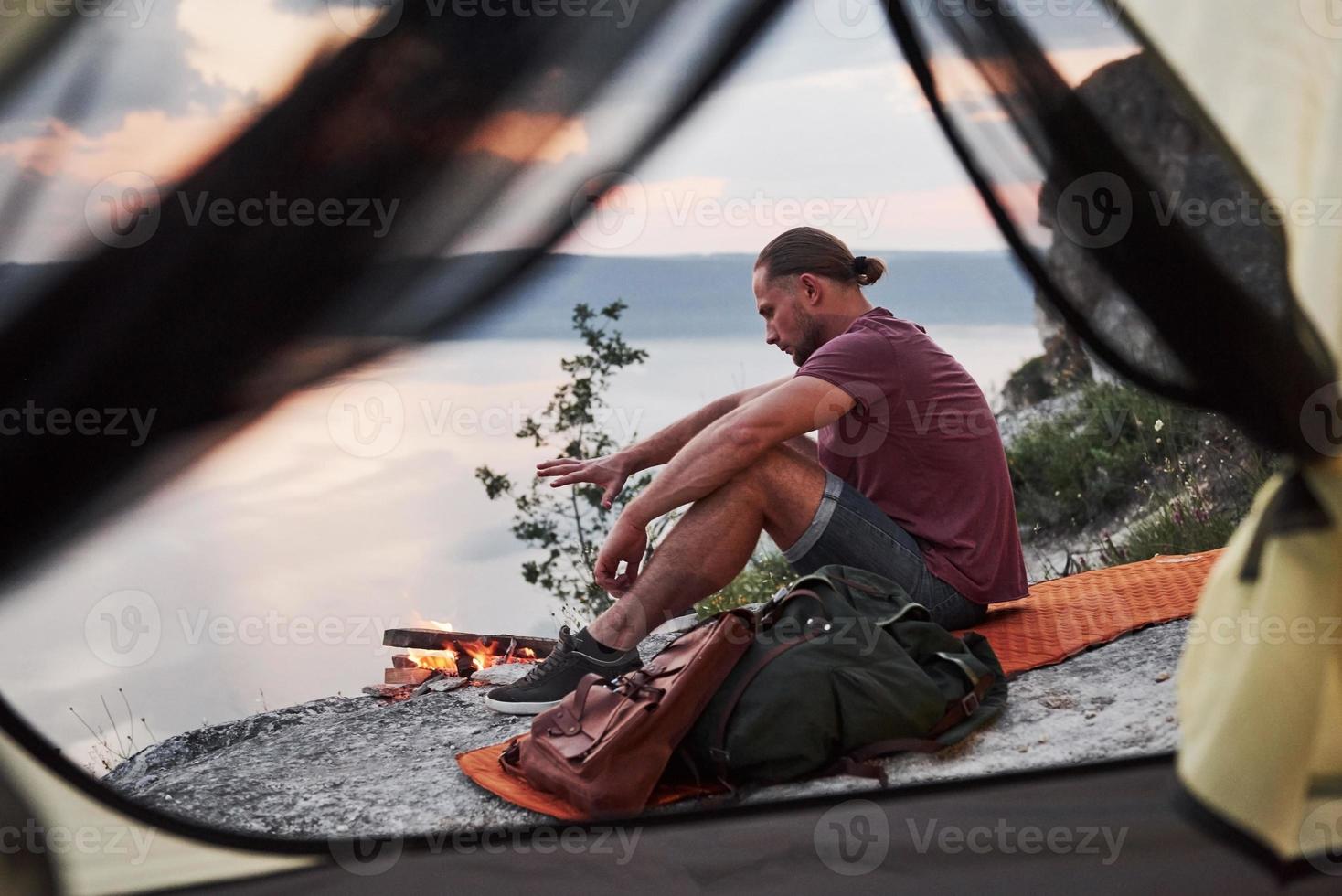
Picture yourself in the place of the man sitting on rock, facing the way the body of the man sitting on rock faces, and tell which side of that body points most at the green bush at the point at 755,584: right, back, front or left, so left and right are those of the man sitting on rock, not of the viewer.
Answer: right

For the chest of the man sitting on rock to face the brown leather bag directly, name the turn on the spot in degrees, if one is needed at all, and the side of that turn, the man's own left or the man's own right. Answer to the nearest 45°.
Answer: approximately 45° to the man's own left

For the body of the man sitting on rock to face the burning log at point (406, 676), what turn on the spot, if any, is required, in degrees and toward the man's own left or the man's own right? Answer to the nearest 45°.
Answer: approximately 45° to the man's own right

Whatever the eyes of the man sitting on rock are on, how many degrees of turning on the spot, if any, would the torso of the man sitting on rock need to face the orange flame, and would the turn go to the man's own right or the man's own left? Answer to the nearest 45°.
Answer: approximately 45° to the man's own right

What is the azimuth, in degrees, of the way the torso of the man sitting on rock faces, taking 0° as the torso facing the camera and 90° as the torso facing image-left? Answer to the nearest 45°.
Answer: approximately 90°

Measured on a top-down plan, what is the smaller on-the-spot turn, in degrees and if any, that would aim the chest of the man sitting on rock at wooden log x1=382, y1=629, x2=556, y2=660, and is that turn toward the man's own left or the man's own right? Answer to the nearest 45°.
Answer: approximately 45° to the man's own right

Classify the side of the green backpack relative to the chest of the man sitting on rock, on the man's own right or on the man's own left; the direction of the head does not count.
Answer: on the man's own left

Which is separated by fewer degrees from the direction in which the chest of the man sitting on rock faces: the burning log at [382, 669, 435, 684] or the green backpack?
the burning log

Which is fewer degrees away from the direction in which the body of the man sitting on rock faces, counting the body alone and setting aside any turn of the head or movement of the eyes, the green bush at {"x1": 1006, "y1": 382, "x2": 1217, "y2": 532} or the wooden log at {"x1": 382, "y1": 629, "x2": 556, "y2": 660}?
the wooden log

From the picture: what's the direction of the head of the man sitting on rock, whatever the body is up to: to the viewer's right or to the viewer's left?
to the viewer's left
